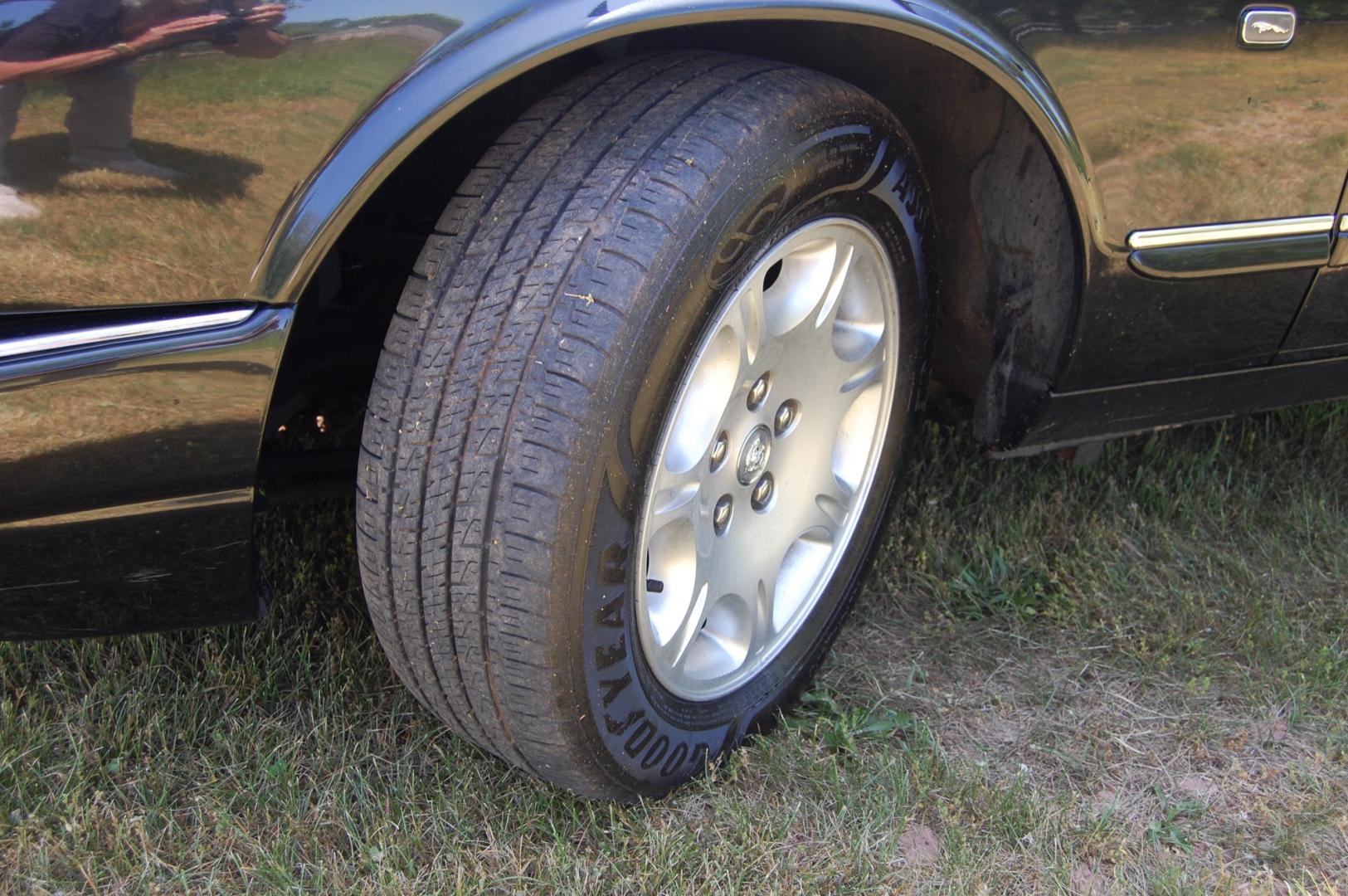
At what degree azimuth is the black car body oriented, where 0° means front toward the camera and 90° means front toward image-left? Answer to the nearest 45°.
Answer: approximately 45°
